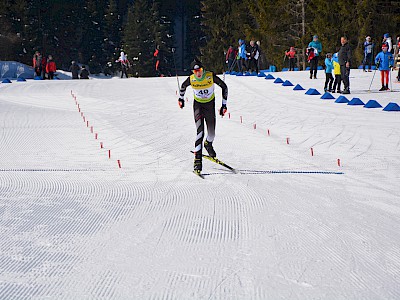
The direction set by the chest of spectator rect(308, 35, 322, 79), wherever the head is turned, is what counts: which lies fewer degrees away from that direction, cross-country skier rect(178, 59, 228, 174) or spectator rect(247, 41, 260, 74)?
the cross-country skier

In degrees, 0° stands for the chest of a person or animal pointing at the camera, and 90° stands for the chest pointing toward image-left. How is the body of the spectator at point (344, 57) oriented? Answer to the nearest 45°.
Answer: approximately 45°

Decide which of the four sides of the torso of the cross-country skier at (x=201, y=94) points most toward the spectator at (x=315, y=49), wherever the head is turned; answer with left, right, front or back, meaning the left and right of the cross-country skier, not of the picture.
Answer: back

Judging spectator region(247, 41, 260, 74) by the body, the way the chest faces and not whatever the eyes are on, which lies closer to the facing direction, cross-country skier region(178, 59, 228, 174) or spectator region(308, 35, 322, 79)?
the cross-country skier
